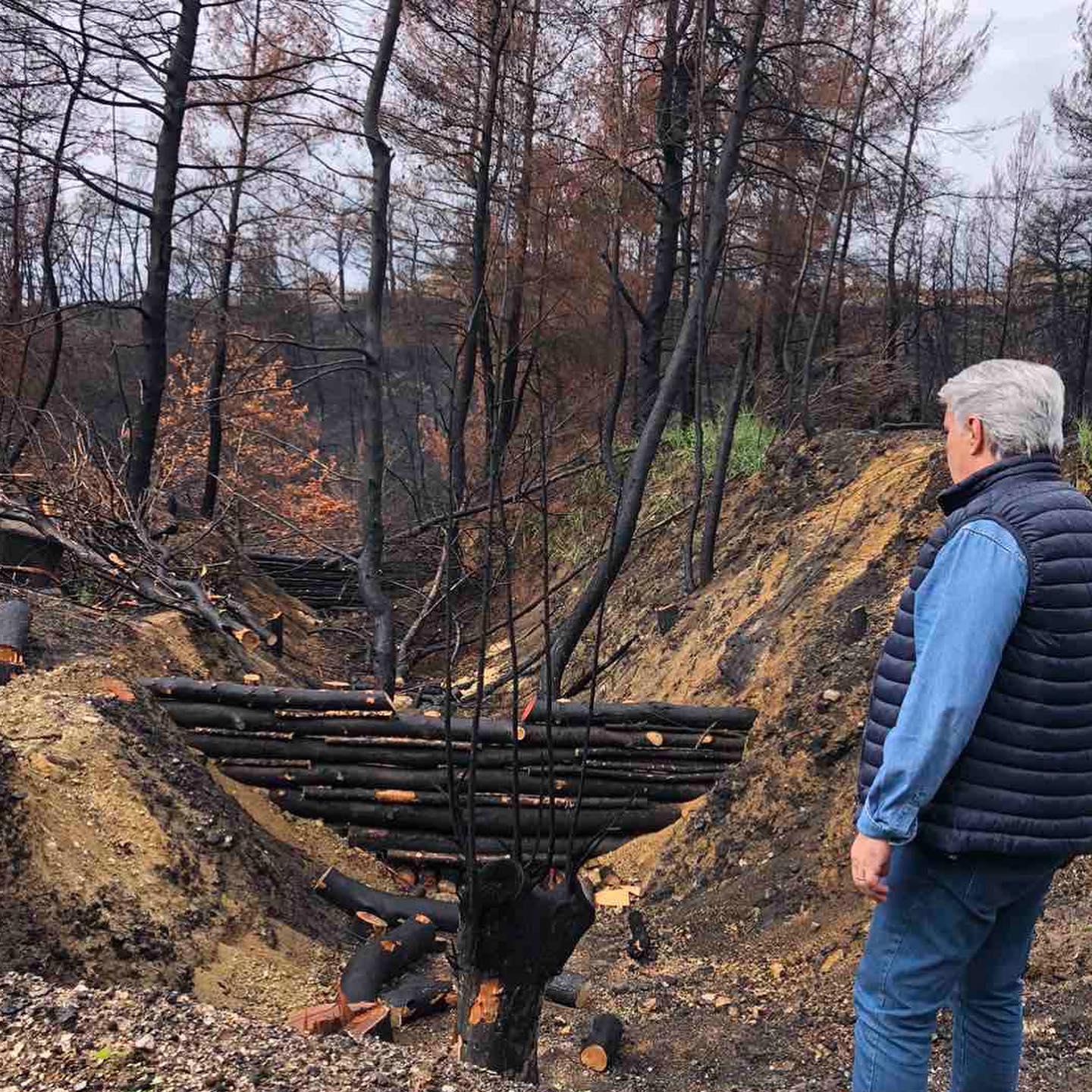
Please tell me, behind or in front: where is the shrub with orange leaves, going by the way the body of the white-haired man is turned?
in front

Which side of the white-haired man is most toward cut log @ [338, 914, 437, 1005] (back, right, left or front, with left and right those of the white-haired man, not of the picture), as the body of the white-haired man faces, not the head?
front

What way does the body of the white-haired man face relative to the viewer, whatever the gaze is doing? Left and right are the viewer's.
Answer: facing away from the viewer and to the left of the viewer

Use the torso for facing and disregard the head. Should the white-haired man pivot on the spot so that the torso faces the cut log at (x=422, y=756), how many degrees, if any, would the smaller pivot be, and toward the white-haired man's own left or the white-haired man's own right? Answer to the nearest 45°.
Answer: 0° — they already face it

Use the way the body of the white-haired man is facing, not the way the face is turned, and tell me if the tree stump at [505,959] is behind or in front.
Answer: in front

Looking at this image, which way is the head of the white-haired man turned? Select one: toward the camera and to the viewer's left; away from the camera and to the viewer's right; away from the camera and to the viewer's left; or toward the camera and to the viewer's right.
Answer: away from the camera and to the viewer's left

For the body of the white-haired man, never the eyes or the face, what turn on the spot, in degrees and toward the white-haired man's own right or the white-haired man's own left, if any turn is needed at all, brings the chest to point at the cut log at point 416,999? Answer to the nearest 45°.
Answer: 0° — they already face it

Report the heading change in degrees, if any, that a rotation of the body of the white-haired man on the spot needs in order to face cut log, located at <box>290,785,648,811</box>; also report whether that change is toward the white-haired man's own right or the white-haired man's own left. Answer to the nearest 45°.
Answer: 0° — they already face it
